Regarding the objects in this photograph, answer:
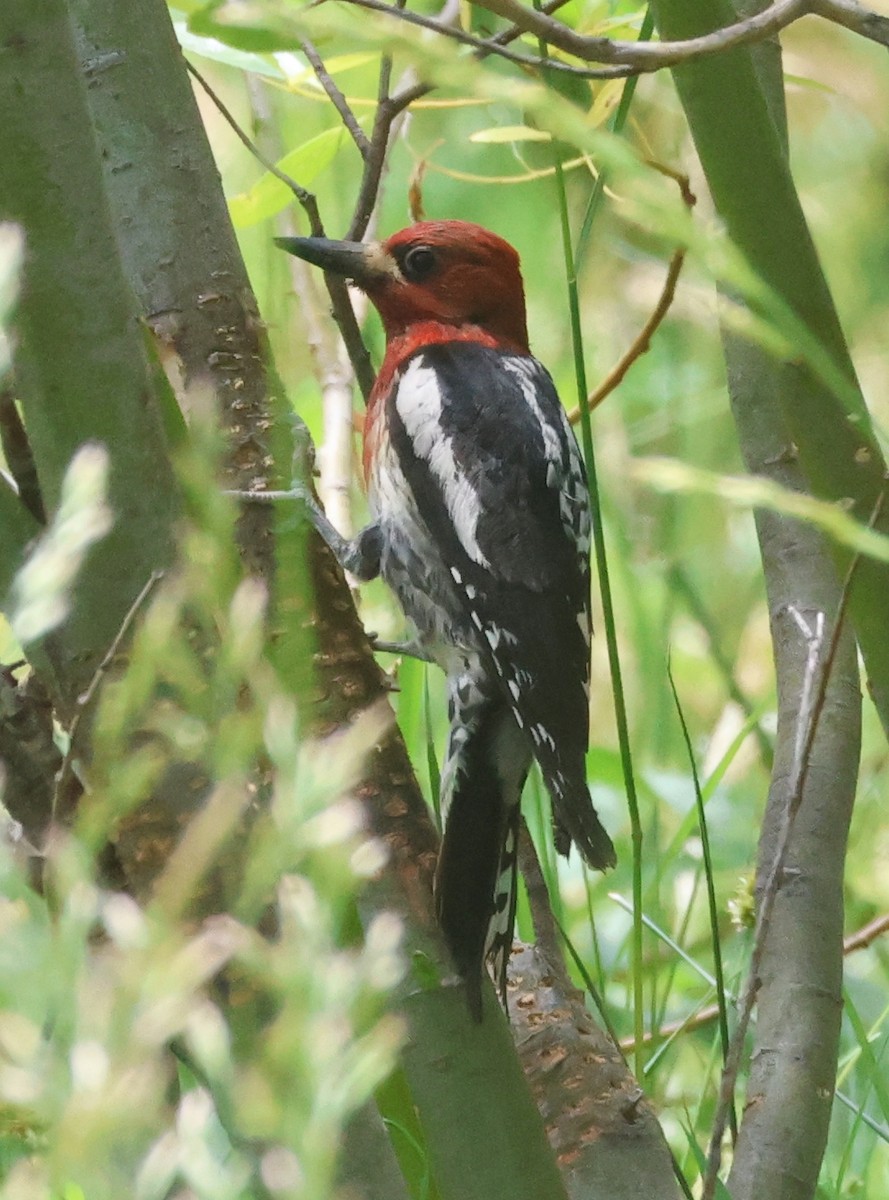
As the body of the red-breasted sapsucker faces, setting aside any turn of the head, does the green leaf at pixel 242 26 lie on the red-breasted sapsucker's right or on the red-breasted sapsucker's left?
on the red-breasted sapsucker's left
